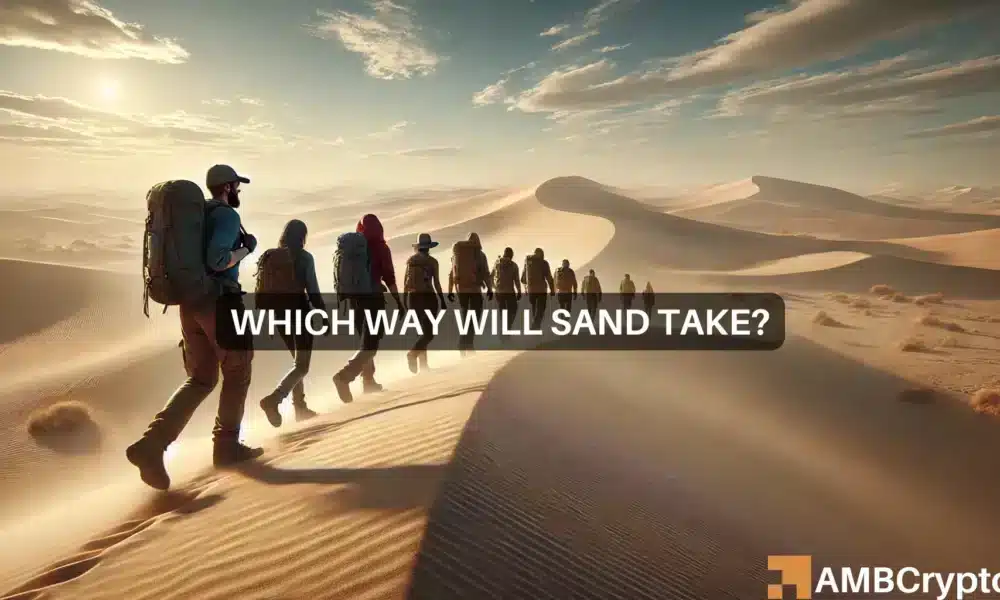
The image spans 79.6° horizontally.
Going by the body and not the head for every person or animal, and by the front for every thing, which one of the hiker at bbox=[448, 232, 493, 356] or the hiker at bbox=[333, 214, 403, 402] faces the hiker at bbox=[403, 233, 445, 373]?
the hiker at bbox=[333, 214, 403, 402]

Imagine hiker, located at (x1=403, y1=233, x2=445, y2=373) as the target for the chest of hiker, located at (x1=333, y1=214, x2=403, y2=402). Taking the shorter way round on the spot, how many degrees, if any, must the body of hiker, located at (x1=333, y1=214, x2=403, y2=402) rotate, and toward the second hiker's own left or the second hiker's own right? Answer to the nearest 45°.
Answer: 0° — they already face them

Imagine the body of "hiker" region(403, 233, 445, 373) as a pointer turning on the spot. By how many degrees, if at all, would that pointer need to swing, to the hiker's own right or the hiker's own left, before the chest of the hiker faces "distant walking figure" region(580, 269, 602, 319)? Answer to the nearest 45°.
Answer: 0° — they already face them

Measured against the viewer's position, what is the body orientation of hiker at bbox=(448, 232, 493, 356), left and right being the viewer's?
facing away from the viewer and to the right of the viewer

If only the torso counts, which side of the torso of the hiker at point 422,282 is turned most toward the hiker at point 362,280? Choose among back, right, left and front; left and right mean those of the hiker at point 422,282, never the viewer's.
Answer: back

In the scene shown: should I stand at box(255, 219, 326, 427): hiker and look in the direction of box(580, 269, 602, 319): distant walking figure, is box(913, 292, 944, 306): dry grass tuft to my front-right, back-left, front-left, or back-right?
front-right

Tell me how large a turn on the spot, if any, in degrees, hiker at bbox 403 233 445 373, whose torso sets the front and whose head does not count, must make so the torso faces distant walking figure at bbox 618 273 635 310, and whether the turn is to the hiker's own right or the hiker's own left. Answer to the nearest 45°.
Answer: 0° — they already face them

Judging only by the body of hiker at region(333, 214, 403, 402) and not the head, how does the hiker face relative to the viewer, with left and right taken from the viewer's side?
facing away from the viewer and to the right of the viewer

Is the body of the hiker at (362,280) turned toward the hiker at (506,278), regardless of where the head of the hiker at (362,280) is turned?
yes

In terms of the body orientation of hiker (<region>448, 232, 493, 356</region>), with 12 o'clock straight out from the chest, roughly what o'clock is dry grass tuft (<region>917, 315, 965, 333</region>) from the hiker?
The dry grass tuft is roughly at 1 o'clock from the hiker.

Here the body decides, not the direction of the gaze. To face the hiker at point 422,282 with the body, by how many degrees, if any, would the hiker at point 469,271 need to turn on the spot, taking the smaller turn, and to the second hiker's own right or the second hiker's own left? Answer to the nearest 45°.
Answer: approximately 180°

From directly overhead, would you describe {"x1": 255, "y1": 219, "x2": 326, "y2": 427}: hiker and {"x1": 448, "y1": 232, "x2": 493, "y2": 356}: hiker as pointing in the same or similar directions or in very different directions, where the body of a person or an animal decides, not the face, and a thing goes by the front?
same or similar directions

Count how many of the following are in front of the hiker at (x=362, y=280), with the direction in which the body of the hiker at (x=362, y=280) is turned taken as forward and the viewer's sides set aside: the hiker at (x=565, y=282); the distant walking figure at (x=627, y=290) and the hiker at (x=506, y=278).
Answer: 3

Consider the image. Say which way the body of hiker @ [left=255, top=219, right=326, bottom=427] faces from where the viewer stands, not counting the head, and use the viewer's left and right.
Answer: facing away from the viewer and to the right of the viewer

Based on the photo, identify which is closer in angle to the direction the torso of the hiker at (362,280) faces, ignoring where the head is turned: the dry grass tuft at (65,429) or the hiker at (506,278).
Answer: the hiker
